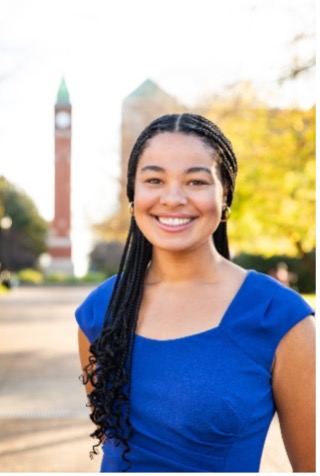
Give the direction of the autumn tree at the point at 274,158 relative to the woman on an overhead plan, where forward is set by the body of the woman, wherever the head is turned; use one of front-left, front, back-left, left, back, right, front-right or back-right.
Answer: back

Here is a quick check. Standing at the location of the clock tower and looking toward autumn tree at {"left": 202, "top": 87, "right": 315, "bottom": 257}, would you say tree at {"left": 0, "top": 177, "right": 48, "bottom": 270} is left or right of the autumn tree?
right

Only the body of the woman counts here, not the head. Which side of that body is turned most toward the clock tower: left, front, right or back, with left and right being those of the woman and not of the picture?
back

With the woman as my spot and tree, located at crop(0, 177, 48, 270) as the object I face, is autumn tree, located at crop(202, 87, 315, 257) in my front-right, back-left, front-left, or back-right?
front-right

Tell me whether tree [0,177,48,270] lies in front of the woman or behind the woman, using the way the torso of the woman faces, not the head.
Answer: behind

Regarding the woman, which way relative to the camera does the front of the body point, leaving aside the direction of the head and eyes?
toward the camera

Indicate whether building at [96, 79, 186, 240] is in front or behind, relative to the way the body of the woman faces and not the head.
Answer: behind
